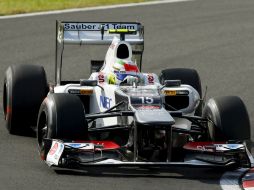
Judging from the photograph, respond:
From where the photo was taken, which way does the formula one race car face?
toward the camera
